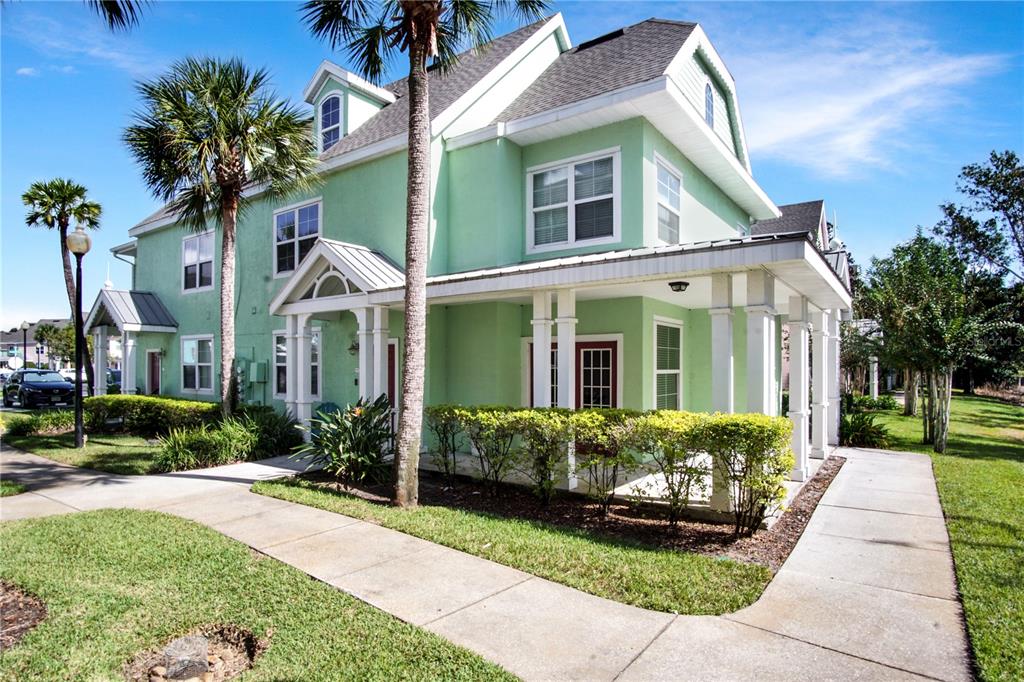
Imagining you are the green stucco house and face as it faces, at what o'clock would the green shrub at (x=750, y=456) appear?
The green shrub is roughly at 10 o'clock from the green stucco house.

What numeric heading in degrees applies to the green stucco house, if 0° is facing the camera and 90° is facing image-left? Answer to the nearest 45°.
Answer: approximately 45°

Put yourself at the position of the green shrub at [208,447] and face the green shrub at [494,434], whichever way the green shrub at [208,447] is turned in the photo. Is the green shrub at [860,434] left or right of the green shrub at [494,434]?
left

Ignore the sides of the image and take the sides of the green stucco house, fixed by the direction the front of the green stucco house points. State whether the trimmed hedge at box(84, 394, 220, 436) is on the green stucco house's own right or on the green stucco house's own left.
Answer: on the green stucco house's own right
